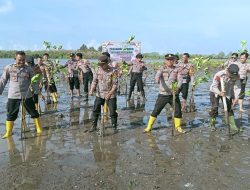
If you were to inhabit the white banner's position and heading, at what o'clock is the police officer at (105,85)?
The police officer is roughly at 12 o'clock from the white banner.

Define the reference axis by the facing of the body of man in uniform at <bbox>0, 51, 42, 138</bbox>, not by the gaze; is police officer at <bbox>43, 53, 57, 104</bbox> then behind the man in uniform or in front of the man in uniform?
behind

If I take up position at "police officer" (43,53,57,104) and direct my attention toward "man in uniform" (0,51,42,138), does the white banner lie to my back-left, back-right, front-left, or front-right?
back-left

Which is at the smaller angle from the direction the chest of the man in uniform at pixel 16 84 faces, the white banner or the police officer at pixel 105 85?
the police officer

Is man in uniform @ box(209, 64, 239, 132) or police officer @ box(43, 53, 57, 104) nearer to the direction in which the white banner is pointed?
the man in uniform

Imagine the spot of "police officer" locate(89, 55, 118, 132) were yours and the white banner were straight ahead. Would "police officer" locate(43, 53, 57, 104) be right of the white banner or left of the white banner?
left

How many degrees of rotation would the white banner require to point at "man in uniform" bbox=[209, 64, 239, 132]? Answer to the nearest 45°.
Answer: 0° — it already faces them

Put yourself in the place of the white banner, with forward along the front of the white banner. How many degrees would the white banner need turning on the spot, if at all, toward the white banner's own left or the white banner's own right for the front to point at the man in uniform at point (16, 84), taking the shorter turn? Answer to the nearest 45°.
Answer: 0° — it already faces them

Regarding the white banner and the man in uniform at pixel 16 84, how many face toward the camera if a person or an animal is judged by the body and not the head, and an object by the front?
2
